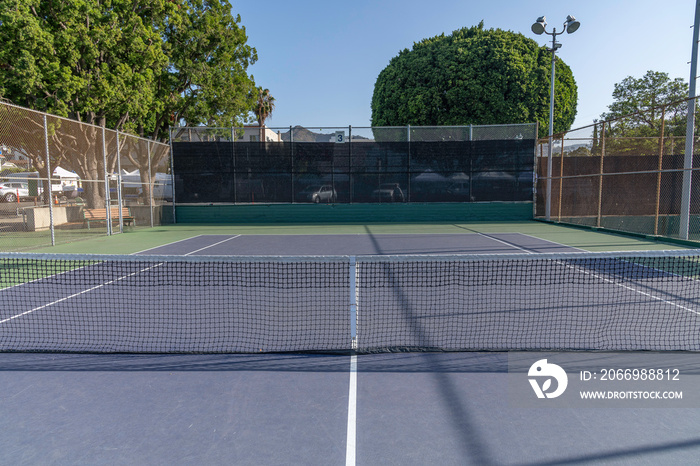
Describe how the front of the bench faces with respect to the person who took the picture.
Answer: facing the viewer and to the right of the viewer

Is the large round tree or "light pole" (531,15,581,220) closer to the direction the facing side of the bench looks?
the light pole

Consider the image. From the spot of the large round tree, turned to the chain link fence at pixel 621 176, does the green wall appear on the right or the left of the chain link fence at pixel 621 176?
right

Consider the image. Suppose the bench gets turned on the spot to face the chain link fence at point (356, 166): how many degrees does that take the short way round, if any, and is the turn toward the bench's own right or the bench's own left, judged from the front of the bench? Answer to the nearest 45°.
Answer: approximately 45° to the bench's own left

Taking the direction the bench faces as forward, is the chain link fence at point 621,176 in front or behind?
in front

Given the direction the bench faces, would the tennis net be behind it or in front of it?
in front

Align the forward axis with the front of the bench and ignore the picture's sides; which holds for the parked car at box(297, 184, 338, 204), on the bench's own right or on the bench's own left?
on the bench's own left

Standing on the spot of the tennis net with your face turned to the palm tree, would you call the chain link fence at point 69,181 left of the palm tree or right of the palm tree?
left

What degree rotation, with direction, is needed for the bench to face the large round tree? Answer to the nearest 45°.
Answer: approximately 45° to its left

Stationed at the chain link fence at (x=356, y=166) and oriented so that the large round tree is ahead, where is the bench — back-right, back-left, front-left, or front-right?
back-left

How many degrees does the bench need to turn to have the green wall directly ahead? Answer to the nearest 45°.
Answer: approximately 45° to its left
